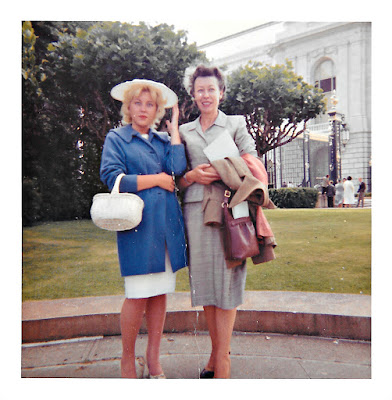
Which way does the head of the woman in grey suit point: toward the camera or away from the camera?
toward the camera

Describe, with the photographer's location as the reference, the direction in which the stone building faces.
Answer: facing the viewer and to the left of the viewer

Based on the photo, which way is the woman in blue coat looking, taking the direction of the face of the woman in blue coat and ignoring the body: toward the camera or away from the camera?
toward the camera

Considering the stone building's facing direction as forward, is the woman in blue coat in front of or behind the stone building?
in front
